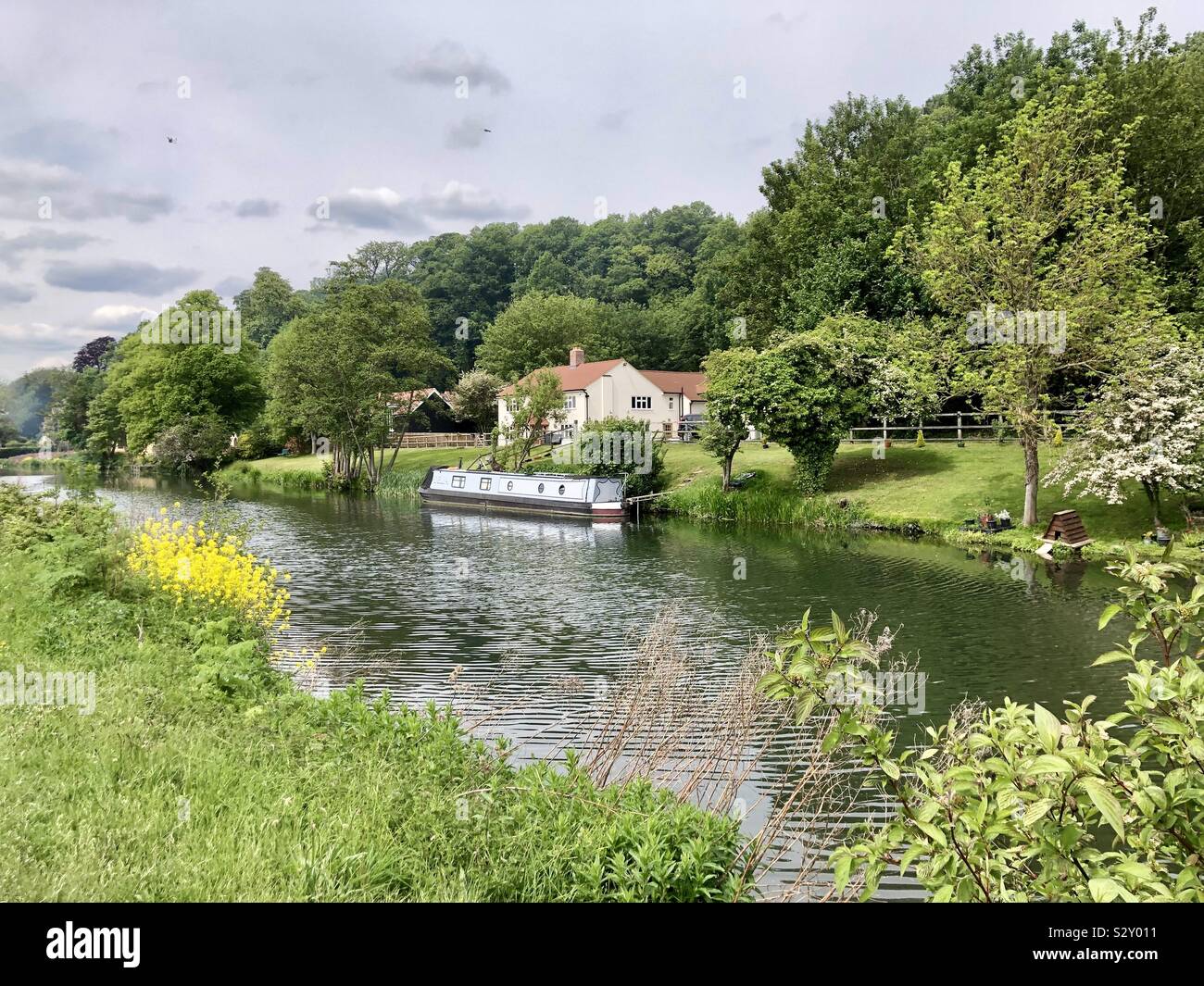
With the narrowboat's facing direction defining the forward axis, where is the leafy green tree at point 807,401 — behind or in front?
behind

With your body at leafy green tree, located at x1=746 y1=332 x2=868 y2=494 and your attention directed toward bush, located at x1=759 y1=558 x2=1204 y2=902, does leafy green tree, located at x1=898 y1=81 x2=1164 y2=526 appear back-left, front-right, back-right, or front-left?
front-left

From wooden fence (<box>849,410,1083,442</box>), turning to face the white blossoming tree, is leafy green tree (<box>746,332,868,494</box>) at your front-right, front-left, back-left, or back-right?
front-right

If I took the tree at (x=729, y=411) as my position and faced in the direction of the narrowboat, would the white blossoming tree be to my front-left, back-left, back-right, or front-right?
back-left

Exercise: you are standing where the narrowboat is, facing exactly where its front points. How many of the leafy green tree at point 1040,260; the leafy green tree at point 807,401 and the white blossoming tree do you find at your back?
3

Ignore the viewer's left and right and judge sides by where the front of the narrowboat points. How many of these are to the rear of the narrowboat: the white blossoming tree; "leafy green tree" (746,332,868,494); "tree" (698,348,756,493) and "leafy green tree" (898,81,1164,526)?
4

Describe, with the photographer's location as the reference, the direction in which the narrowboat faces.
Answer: facing away from the viewer and to the left of the viewer

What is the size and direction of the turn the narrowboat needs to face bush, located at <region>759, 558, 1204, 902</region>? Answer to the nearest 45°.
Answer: approximately 135° to its left

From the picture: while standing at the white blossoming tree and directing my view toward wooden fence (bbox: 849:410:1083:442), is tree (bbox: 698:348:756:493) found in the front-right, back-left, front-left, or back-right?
front-left

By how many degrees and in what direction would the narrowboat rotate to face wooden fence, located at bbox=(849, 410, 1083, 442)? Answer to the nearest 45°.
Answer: approximately 135° to its right

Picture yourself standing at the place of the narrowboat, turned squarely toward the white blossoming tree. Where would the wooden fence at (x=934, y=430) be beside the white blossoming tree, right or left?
left

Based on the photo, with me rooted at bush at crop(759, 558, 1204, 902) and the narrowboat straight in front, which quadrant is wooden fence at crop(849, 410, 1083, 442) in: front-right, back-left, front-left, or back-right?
front-right

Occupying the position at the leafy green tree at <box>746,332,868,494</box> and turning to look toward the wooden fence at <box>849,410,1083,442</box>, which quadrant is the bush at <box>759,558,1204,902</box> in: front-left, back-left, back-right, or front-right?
back-right

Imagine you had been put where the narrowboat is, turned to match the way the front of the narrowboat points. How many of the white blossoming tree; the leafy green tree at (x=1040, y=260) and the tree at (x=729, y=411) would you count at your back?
3

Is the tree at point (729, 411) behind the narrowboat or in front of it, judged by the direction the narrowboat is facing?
behind

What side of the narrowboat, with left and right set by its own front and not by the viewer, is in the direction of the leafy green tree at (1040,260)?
back
